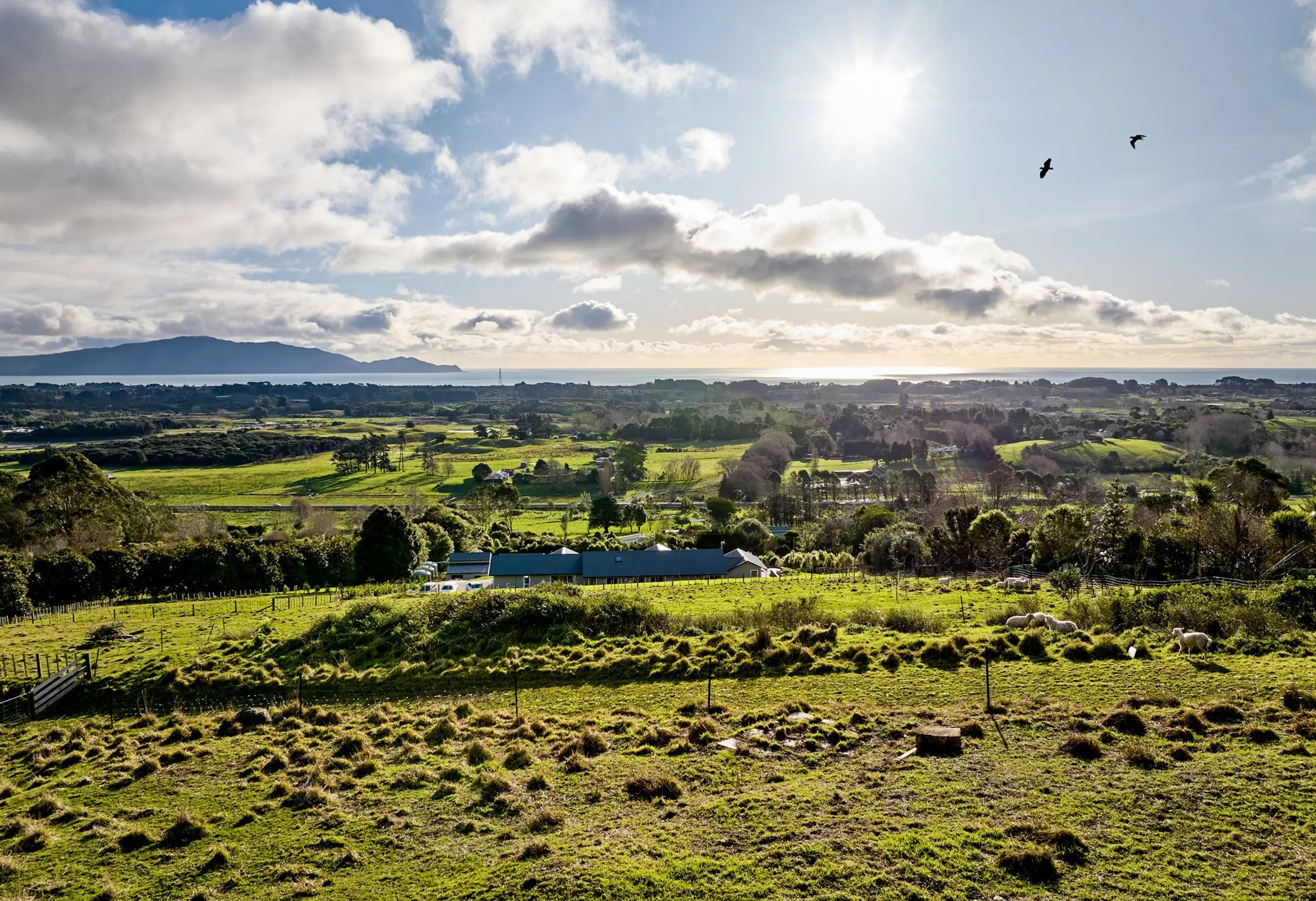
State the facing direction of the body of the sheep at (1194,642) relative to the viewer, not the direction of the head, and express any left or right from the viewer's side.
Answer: facing to the left of the viewer

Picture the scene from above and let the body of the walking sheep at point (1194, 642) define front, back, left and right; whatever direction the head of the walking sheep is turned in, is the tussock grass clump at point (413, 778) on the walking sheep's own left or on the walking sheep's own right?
on the walking sheep's own left

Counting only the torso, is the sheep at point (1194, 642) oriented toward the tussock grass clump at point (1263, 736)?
no

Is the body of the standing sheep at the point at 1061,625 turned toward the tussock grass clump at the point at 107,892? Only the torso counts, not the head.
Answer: no

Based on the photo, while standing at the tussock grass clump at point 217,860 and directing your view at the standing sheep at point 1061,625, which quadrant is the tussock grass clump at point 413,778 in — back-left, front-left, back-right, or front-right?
front-left

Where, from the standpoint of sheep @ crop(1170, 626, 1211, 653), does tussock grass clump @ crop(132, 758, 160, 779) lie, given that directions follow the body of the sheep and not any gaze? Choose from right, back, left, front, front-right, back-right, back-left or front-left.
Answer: front-left

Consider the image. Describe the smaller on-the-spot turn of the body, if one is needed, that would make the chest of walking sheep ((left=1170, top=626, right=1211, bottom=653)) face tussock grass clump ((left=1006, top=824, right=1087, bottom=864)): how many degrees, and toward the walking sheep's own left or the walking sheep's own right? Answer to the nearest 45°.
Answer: approximately 90° to the walking sheep's own left
